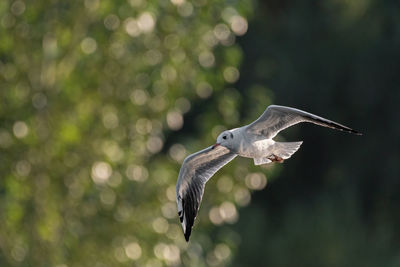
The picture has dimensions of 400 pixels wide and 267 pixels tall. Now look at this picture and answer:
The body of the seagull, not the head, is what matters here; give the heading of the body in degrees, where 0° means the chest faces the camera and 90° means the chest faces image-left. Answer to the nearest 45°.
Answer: approximately 45°
